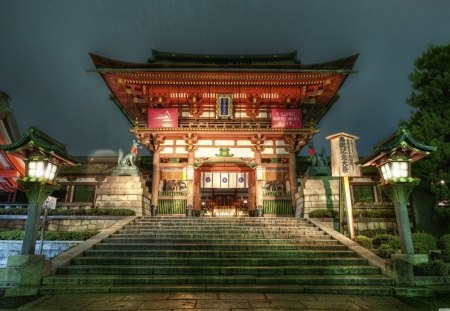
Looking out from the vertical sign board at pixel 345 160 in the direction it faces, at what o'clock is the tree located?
The tree is roughly at 8 o'clock from the vertical sign board.

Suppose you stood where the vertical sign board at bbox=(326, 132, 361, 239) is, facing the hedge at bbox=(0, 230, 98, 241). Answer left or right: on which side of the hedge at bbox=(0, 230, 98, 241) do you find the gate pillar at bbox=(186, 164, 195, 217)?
right

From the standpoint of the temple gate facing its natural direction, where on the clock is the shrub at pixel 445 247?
The shrub is roughly at 10 o'clock from the temple gate.

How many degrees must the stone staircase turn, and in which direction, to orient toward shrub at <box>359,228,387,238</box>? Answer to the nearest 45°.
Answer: approximately 135° to its left

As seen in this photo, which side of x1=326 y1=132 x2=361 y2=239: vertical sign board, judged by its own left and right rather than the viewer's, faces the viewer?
front

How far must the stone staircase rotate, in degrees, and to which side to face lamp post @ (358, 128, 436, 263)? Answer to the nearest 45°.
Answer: approximately 90° to its left

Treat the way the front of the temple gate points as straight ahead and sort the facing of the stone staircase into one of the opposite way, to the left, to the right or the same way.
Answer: the same way

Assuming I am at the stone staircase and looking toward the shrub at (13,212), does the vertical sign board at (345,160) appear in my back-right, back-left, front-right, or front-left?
back-right

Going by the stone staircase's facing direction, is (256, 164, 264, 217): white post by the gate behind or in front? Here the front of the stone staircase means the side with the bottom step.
behind

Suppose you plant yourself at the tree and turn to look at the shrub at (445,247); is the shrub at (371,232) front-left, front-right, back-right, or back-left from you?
front-right

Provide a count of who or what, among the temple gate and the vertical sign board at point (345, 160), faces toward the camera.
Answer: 2

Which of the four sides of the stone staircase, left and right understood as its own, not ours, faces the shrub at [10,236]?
right

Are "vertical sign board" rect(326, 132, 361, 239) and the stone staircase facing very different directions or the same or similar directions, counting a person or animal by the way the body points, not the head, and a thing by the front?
same or similar directions

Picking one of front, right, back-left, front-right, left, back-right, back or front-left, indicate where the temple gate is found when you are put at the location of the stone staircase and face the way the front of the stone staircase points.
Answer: back

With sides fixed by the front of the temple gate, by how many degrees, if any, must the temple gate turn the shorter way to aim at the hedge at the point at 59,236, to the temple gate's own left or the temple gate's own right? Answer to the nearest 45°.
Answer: approximately 45° to the temple gate's own right

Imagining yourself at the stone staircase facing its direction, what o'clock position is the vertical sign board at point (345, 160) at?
The vertical sign board is roughly at 8 o'clock from the stone staircase.

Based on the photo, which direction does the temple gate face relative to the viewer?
toward the camera
